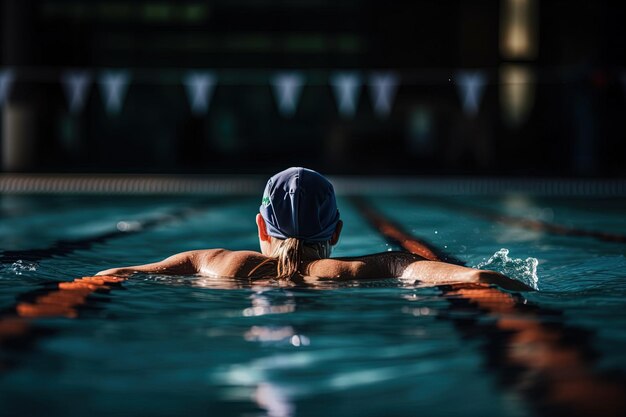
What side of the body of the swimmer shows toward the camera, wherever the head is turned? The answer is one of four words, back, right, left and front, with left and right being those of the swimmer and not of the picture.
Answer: back

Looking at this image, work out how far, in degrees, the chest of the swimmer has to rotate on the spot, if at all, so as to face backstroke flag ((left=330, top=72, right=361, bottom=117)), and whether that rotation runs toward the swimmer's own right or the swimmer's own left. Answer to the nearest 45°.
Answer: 0° — they already face it

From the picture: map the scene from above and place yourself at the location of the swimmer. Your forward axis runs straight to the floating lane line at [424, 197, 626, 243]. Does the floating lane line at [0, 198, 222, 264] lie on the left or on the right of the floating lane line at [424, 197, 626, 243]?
left

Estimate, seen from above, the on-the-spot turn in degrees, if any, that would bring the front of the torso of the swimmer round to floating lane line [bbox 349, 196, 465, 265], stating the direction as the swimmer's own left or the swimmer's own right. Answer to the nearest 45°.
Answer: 0° — they already face it
